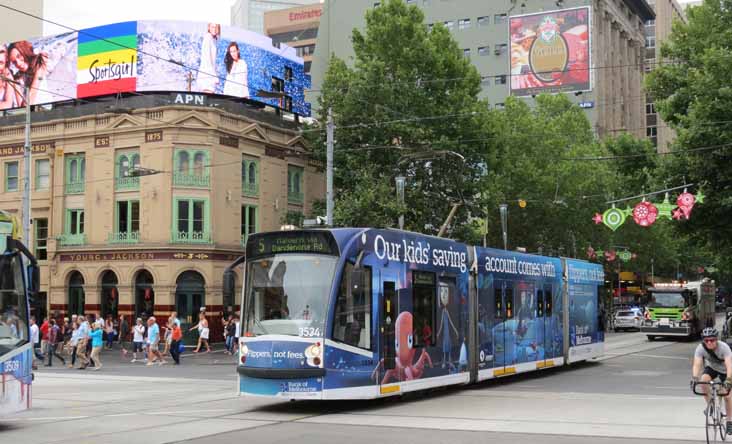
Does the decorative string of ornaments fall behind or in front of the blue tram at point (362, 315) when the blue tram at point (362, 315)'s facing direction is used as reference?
behind

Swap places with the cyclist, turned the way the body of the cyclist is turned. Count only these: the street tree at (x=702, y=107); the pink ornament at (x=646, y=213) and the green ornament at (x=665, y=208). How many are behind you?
3

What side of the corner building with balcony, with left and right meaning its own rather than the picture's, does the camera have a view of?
front

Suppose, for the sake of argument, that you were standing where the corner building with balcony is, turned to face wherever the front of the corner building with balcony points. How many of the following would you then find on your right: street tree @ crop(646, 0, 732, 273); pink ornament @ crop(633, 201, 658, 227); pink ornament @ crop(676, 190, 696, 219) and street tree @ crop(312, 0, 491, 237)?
0

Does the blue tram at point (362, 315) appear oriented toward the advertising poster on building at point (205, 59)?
no

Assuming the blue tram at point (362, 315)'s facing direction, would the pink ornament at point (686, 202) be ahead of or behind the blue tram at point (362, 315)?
behind

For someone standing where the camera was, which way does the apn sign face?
facing the viewer

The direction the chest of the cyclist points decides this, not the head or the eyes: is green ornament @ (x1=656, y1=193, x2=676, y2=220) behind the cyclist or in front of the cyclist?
behind

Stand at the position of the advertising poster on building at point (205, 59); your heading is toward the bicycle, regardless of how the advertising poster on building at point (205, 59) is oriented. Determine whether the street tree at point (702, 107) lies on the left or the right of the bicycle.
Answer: left

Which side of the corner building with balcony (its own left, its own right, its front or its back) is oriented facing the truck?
left

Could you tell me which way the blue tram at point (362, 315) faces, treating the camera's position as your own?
facing the viewer and to the left of the viewer

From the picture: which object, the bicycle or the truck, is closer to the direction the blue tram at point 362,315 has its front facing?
the bicycle

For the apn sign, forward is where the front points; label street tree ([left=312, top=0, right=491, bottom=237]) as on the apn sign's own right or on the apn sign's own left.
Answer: on the apn sign's own left
